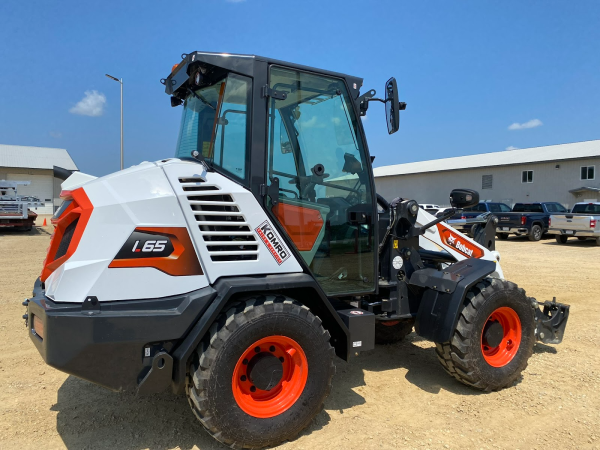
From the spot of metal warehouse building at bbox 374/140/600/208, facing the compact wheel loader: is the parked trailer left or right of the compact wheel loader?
right

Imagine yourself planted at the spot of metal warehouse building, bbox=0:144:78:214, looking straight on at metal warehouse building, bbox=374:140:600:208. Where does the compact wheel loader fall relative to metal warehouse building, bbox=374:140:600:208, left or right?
right

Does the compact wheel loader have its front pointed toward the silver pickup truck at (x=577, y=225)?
yes

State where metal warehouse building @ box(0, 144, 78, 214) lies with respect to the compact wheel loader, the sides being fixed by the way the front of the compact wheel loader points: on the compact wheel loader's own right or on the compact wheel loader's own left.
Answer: on the compact wheel loader's own left

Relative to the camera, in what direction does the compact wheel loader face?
facing away from the viewer and to the right of the viewer

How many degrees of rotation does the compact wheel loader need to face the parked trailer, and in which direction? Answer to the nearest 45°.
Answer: approximately 90° to its left
